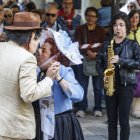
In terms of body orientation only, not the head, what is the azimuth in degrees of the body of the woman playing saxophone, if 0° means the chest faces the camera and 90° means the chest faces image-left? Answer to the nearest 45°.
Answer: approximately 0°

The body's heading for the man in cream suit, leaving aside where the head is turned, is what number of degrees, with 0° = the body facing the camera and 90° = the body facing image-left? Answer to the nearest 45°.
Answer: approximately 225°
